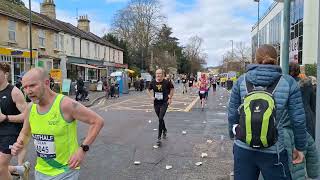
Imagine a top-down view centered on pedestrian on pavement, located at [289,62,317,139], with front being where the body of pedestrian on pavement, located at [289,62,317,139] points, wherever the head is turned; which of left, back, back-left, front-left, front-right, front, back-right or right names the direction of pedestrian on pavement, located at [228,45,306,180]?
back-left

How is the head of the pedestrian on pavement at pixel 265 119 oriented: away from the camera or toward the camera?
away from the camera

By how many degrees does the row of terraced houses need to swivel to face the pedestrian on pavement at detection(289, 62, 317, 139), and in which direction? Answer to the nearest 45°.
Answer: approximately 45° to its right

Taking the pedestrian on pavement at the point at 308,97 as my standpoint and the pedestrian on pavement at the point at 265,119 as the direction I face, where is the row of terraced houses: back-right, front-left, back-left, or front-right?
back-right

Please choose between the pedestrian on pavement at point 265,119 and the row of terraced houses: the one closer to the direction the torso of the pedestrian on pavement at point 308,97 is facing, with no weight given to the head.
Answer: the row of terraced houses

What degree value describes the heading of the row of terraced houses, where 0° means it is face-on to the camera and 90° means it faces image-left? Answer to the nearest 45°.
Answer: approximately 315°

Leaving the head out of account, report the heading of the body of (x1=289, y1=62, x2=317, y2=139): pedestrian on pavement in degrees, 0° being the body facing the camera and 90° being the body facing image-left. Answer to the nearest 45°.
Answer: approximately 135°
